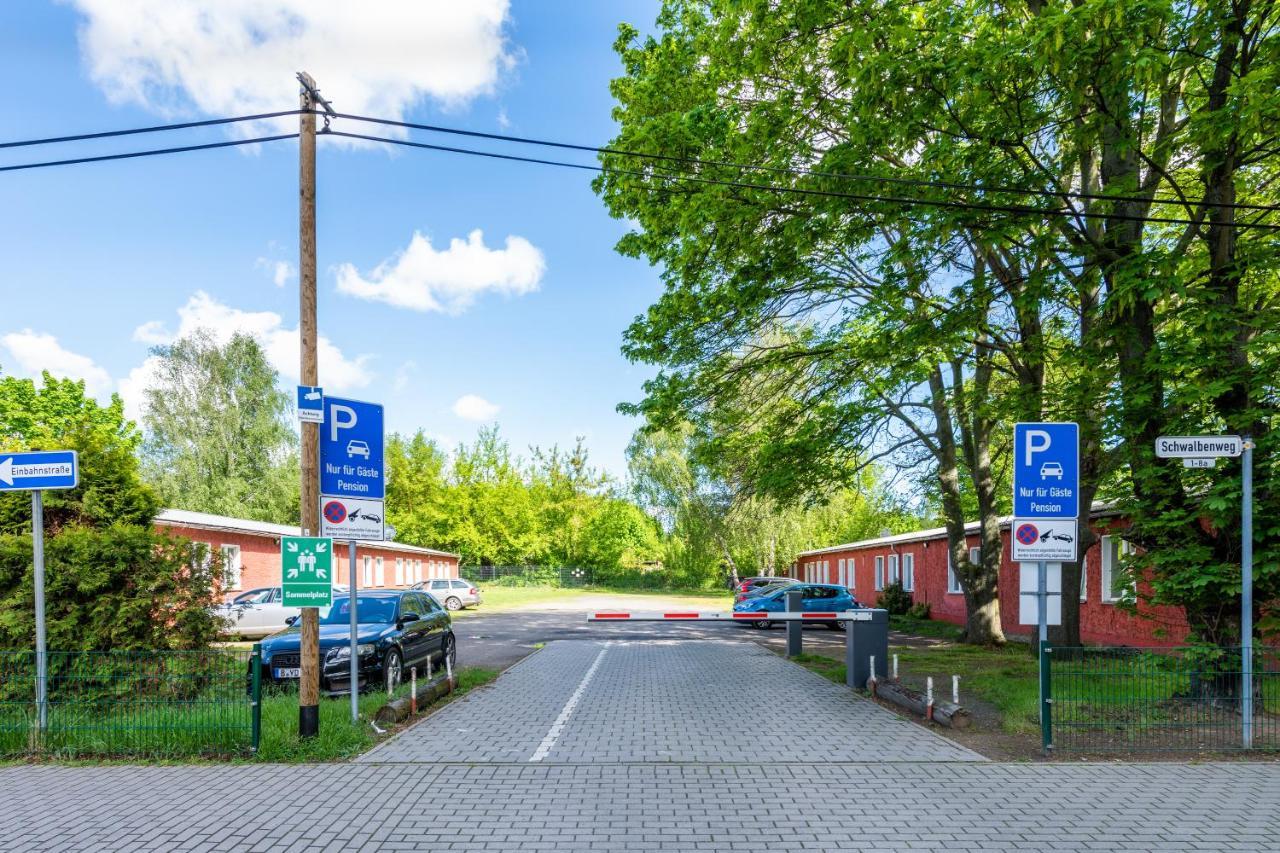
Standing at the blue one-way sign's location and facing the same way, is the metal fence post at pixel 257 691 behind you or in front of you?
in front

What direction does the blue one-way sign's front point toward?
toward the camera

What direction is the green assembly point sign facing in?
toward the camera

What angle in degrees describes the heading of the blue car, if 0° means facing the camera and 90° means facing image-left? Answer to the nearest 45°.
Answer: approximately 90°

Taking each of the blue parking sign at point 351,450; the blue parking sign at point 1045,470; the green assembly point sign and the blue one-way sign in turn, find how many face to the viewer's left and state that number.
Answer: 0

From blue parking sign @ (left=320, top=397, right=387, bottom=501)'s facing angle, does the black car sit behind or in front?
behind

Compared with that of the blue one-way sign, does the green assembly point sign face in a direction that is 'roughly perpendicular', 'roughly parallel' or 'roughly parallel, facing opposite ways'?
roughly parallel

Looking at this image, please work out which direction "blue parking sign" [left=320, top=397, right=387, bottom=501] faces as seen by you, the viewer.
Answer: facing the viewer
